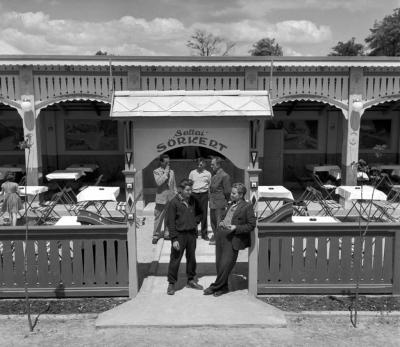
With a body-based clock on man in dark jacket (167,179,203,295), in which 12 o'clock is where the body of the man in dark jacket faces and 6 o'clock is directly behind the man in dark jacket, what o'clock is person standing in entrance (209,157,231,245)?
The person standing in entrance is roughly at 8 o'clock from the man in dark jacket.

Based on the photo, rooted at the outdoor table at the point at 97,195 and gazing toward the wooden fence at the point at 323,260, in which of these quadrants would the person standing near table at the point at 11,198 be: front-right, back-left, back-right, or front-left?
back-right

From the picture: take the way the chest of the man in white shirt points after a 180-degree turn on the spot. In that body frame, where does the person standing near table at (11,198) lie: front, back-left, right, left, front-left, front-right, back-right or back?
left

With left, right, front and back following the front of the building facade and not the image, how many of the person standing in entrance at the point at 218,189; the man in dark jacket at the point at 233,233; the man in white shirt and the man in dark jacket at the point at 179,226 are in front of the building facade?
4

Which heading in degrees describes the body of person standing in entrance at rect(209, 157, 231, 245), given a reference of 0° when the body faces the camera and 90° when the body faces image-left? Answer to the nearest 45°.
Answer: approximately 45°

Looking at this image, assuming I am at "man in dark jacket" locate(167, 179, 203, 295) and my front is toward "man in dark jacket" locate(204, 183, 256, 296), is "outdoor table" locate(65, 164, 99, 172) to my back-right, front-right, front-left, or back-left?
back-left

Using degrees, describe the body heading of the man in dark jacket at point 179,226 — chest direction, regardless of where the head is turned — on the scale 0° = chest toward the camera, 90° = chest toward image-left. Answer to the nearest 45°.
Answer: approximately 315°

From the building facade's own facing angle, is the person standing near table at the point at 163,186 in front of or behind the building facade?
in front

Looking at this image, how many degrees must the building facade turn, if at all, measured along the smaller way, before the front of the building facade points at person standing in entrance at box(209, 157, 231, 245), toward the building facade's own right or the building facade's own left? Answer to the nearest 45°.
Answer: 0° — it already faces them

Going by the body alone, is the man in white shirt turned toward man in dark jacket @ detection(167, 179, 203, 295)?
yes

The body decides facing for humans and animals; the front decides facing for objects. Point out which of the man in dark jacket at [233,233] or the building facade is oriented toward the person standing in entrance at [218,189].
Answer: the building facade

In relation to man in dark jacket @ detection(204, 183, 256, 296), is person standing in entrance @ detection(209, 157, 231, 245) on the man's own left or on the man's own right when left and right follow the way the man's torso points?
on the man's own right
